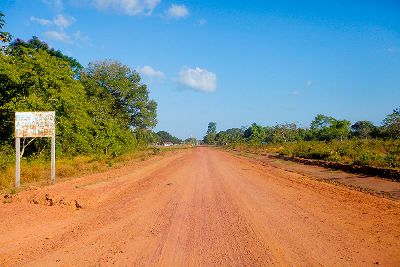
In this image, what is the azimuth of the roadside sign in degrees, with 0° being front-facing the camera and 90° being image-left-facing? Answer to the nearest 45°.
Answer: approximately 0°
